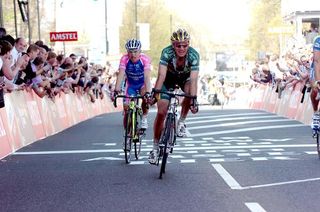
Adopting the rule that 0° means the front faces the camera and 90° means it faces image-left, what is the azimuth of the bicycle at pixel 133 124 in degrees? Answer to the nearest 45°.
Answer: approximately 0°

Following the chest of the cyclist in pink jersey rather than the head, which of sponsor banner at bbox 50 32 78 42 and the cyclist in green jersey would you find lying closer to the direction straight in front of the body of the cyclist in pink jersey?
the cyclist in green jersey

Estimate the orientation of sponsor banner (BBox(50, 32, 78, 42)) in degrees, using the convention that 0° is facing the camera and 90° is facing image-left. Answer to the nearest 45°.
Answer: approximately 0°
